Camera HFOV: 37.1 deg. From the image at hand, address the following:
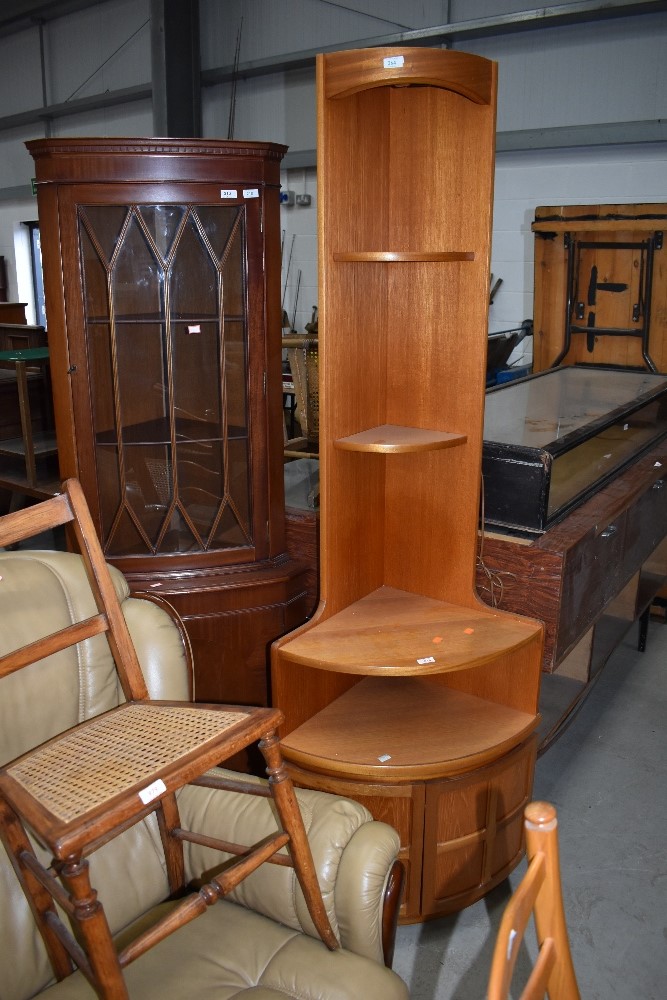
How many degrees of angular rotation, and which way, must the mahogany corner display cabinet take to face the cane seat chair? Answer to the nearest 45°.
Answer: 0° — it already faces it

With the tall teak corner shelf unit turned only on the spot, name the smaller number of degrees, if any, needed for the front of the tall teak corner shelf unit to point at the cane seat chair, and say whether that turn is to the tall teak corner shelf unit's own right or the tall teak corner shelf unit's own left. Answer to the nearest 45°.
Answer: approximately 45° to the tall teak corner shelf unit's own right

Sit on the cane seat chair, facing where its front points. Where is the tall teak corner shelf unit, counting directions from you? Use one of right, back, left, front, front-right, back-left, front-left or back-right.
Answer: left

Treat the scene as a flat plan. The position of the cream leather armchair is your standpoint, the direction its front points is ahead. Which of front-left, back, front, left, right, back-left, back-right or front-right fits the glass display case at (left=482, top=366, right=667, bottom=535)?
left

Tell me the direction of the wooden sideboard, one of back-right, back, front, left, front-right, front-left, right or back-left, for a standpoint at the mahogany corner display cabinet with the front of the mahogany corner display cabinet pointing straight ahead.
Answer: left

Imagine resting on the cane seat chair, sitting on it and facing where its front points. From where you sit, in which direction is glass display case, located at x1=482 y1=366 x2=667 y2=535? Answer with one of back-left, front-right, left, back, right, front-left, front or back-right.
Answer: left

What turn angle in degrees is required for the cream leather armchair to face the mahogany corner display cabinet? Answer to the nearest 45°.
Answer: approximately 135° to its left

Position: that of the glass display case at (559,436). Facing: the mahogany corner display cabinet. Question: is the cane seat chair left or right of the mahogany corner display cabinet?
left

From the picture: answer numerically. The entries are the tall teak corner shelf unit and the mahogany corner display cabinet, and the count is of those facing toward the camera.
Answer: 2

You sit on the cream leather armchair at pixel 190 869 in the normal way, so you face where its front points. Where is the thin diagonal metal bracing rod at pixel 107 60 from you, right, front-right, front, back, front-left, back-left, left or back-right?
back-left
